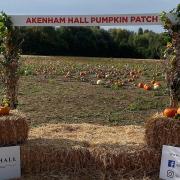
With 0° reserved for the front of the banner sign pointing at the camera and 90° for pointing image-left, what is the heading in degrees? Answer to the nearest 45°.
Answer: approximately 0°

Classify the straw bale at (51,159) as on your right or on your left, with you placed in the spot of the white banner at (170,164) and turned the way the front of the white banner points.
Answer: on your right
